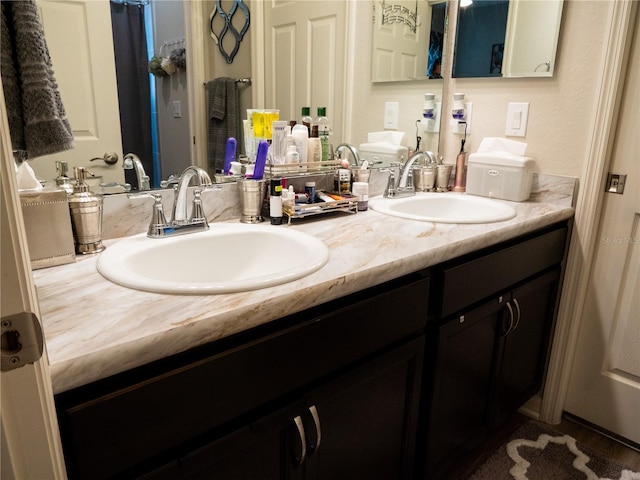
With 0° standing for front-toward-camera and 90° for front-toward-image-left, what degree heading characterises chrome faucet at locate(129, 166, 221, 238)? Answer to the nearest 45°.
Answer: approximately 315°

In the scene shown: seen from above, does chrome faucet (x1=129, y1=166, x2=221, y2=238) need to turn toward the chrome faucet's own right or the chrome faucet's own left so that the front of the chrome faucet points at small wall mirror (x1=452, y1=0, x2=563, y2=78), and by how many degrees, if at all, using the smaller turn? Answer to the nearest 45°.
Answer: approximately 45° to the chrome faucet's own left

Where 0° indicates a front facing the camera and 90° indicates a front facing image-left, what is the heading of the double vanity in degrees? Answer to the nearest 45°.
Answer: approximately 315°

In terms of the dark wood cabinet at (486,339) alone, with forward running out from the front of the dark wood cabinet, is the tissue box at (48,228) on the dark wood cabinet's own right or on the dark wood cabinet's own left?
on the dark wood cabinet's own right

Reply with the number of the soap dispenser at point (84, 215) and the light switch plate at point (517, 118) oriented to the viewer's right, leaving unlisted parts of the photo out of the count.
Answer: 1

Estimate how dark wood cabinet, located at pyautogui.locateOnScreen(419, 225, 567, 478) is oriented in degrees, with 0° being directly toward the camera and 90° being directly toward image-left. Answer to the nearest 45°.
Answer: approximately 315°

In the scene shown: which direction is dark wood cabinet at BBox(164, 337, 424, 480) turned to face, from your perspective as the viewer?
facing the viewer and to the right of the viewer

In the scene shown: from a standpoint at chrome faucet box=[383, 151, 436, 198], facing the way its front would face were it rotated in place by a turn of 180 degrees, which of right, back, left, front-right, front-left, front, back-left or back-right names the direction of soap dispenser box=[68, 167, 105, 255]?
left

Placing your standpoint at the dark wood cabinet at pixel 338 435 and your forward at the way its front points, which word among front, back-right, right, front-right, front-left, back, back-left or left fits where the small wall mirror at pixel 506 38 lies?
left

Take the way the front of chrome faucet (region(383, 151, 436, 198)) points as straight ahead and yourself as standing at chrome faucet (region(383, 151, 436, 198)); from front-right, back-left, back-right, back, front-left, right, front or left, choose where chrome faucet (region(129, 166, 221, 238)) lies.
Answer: right
